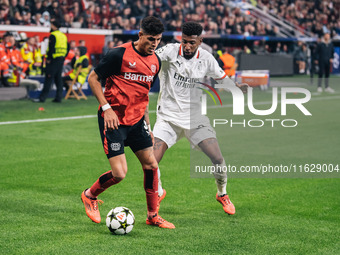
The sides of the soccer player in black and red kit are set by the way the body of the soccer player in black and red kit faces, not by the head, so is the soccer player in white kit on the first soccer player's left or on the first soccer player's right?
on the first soccer player's left

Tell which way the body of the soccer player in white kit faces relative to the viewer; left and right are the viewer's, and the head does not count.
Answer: facing the viewer

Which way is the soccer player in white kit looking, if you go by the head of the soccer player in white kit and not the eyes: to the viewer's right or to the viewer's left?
to the viewer's left

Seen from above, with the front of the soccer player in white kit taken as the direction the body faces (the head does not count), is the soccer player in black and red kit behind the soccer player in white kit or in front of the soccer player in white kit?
in front

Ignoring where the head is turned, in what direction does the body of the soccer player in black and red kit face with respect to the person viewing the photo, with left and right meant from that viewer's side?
facing the viewer and to the right of the viewer
